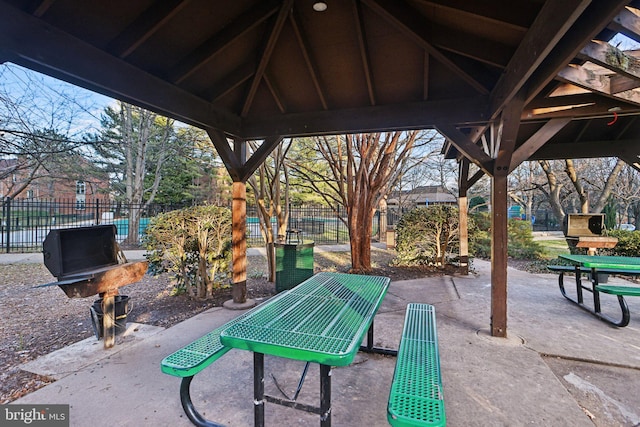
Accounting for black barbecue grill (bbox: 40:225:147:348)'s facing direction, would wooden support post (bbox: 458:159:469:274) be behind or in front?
in front

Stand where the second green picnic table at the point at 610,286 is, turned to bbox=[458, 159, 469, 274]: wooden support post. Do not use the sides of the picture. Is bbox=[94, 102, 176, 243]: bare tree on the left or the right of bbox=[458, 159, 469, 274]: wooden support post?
left

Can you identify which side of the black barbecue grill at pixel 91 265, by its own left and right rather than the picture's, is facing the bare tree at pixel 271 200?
left

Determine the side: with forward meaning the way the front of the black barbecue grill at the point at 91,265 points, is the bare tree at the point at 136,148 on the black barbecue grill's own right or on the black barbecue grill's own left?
on the black barbecue grill's own left

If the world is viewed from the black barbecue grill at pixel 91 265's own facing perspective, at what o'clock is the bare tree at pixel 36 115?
The bare tree is roughly at 7 o'clock from the black barbecue grill.

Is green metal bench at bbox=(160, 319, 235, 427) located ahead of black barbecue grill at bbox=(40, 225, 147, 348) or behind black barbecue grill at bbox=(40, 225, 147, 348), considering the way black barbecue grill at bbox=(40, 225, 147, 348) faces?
ahead

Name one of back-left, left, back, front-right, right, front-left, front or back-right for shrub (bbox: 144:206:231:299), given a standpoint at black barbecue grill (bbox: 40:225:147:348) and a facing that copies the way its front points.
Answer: left

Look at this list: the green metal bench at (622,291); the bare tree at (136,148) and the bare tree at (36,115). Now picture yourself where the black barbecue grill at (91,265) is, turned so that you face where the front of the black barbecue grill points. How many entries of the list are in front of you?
1

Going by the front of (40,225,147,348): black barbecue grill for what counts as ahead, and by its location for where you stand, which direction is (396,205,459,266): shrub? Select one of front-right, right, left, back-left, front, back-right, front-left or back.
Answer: front-left

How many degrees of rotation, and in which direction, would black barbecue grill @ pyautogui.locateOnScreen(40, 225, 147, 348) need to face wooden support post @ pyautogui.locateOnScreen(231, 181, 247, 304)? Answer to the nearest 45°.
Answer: approximately 45° to its left

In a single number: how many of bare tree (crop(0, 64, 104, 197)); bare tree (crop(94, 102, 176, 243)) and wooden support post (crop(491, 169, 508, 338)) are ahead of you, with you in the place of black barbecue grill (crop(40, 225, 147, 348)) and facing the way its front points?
1

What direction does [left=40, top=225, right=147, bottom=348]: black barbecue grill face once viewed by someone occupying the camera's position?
facing the viewer and to the right of the viewer
